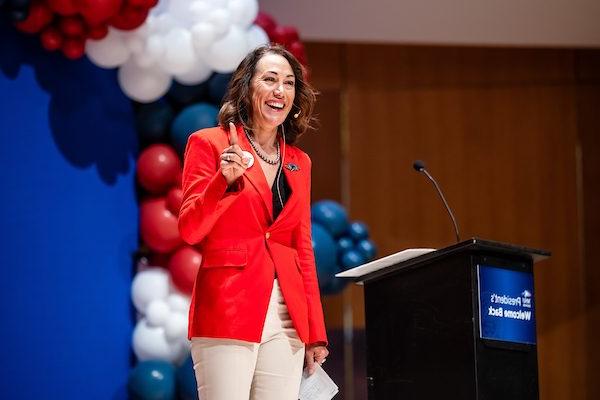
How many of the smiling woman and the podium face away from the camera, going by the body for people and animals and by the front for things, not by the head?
0

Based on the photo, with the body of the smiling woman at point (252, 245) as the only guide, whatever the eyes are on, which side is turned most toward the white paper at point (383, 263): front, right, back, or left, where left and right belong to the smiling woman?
left

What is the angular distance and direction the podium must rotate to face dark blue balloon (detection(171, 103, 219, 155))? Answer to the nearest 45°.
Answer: approximately 180°

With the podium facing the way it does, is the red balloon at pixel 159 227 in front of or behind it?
behind

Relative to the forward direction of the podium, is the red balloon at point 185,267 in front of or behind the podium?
behind

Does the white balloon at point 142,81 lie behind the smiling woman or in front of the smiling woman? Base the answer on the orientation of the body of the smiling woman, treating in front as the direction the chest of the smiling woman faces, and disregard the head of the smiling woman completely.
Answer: behind

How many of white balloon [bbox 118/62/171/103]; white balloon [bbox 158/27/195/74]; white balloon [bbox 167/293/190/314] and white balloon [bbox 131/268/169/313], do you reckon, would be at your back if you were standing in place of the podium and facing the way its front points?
4

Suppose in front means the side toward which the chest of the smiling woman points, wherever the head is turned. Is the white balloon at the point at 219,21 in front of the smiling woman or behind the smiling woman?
behind

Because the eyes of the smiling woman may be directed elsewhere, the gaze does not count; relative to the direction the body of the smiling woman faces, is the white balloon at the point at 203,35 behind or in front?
behind

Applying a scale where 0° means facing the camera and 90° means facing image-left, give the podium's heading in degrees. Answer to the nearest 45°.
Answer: approximately 315°
